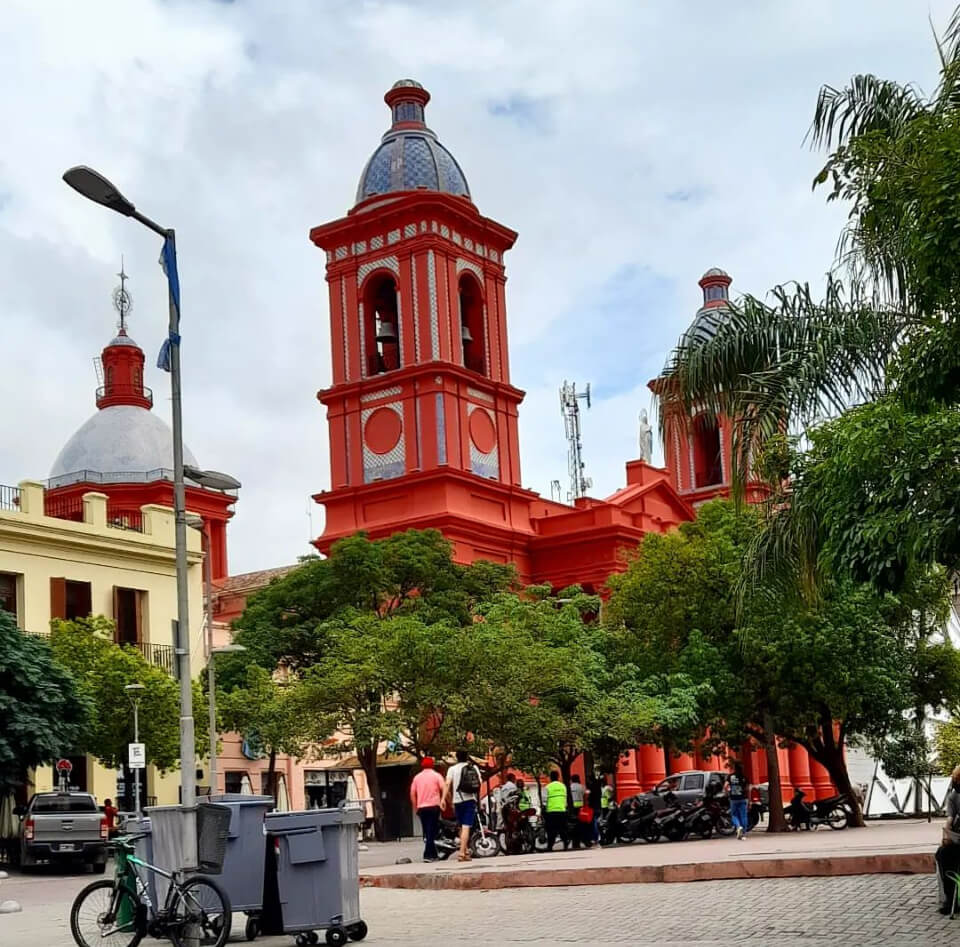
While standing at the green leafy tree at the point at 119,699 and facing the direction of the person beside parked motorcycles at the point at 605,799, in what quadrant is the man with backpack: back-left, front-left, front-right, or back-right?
front-right

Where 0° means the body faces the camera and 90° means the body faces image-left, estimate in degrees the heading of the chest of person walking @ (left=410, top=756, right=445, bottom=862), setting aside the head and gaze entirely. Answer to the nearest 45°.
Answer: approximately 180°

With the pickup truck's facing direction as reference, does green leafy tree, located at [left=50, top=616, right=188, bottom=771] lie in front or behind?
in front

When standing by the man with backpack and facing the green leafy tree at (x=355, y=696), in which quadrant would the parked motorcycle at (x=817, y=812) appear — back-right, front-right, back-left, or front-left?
front-right

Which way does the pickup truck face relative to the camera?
away from the camera

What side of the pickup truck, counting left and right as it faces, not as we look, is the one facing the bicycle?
back

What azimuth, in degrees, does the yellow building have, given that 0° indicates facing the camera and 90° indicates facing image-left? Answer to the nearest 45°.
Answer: approximately 315°

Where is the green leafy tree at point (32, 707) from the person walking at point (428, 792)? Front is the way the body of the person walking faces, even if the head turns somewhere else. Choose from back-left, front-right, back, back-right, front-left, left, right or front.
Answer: front-left
